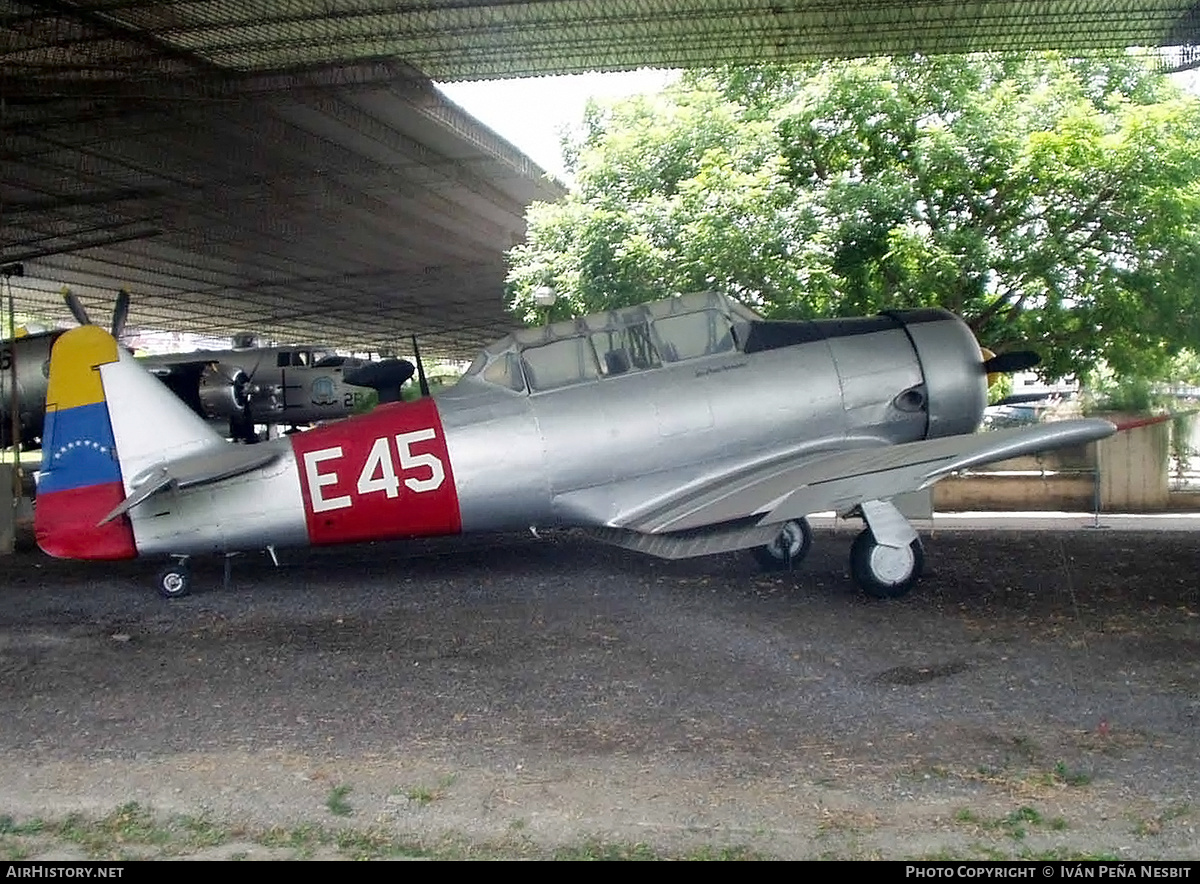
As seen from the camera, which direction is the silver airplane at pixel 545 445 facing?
to the viewer's right

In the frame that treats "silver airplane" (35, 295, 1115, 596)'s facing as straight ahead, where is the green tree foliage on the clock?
The green tree foliage is roughly at 11 o'clock from the silver airplane.

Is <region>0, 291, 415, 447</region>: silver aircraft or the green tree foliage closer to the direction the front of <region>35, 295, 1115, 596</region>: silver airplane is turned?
the green tree foliage

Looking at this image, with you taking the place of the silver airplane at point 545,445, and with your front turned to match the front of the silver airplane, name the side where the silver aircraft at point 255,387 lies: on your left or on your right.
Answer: on your left
